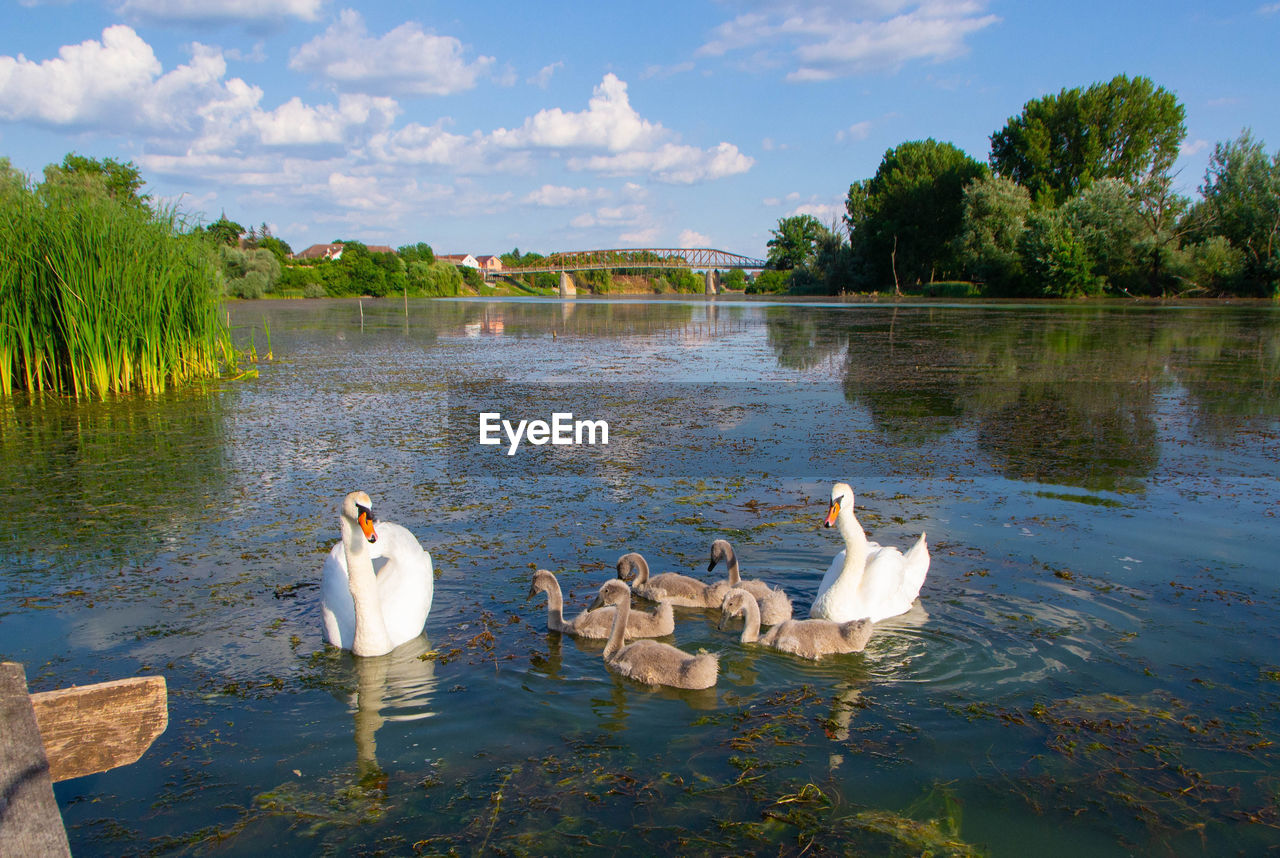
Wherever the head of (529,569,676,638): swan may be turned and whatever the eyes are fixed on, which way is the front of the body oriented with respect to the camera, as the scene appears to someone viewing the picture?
to the viewer's left

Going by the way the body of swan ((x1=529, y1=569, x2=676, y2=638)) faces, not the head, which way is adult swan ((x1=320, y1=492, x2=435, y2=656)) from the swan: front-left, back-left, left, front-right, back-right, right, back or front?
front

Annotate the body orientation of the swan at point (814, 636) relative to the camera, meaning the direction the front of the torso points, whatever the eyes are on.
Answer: to the viewer's left

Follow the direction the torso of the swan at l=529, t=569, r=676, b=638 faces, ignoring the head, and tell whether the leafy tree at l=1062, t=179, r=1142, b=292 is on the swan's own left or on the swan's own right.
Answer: on the swan's own right

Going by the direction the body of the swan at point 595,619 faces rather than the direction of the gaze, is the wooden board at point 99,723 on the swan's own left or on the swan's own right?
on the swan's own left

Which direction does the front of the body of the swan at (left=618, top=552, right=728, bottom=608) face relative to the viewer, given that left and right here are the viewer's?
facing to the left of the viewer

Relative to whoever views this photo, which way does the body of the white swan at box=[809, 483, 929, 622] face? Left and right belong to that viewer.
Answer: facing the viewer and to the left of the viewer

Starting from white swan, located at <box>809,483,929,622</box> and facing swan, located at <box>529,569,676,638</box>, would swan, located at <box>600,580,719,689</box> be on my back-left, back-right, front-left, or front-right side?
front-left

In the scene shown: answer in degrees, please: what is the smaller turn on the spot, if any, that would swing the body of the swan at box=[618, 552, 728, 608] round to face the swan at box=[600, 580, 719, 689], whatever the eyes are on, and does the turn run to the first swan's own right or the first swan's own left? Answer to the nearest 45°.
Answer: approximately 90° to the first swan's own left

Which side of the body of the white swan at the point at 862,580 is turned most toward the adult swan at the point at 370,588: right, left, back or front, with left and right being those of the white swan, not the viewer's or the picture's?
front

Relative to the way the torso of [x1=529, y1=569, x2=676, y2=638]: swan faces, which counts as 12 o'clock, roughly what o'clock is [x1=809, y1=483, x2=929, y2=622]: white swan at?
The white swan is roughly at 6 o'clock from the swan.

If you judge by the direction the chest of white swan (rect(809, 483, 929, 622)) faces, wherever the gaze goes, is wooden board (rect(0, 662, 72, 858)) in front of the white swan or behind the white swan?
in front

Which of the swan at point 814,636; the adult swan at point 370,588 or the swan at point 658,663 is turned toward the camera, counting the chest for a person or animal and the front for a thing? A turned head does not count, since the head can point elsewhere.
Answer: the adult swan

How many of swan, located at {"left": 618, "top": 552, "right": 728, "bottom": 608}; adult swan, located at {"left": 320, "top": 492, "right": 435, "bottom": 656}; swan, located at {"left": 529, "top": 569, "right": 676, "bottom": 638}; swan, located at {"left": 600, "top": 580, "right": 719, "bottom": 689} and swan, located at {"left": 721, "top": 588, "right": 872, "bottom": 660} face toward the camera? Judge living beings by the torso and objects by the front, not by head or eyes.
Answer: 1

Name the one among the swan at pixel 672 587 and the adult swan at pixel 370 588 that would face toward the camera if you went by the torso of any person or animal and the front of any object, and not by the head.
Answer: the adult swan

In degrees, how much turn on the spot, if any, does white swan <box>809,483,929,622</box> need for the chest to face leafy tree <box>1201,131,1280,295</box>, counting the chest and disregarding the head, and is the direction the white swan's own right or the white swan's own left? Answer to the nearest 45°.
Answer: approximately 135° to the white swan's own right

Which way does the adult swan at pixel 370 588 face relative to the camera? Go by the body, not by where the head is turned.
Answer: toward the camera
